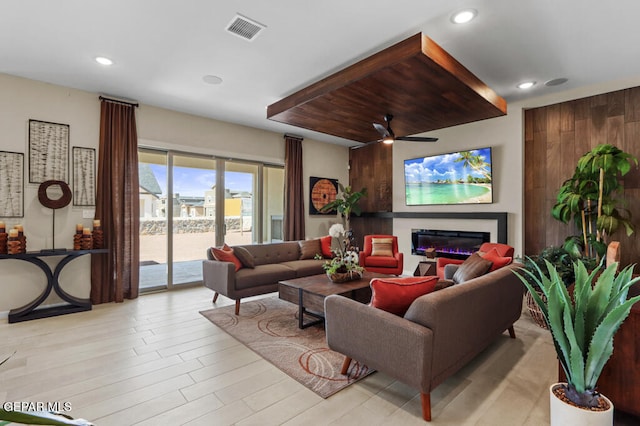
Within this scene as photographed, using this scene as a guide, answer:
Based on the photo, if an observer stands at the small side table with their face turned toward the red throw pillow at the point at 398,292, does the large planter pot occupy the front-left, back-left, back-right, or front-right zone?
front-left

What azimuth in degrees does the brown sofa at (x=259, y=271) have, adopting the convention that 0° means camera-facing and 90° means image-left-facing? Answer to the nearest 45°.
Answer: approximately 315°

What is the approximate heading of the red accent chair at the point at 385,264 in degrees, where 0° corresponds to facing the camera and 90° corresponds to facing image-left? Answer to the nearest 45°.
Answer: approximately 0°

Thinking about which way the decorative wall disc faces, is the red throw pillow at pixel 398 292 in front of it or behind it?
in front

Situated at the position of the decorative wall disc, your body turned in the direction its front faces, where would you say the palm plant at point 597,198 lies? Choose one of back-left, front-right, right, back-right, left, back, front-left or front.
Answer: front

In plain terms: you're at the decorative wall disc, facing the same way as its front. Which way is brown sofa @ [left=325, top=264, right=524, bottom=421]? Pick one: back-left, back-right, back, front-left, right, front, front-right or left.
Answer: front-right

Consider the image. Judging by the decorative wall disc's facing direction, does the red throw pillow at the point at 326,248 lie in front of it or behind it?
in front

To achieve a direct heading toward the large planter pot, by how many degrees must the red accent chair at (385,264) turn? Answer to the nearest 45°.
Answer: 0° — it already faces it

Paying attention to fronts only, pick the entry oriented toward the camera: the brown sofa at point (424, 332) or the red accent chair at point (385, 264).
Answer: the red accent chair

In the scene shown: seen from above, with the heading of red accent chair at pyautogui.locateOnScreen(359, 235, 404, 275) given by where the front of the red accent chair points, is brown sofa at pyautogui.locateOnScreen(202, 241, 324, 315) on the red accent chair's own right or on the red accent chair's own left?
on the red accent chair's own right

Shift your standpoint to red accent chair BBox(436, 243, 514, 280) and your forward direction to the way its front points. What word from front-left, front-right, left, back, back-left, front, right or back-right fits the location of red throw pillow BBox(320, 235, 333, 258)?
front-right

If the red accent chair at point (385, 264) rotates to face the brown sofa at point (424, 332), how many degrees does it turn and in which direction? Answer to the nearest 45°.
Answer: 0° — it already faces it

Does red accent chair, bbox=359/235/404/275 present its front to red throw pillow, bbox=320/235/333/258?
no

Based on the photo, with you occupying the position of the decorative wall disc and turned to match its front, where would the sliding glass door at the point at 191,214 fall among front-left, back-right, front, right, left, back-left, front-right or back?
right

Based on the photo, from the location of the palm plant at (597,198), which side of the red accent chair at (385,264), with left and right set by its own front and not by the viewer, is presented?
left

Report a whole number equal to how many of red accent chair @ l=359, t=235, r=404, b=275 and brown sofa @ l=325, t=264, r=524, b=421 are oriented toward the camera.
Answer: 1

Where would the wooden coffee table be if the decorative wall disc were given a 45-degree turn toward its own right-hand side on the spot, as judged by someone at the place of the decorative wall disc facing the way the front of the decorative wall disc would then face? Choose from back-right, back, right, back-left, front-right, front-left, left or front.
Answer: front

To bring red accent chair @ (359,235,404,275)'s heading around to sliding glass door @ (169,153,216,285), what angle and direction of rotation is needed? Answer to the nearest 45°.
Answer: approximately 90° to its right
